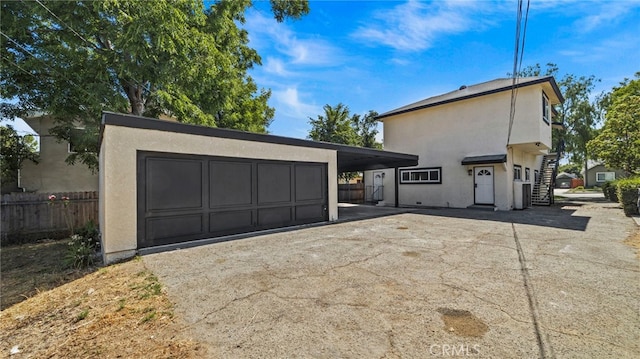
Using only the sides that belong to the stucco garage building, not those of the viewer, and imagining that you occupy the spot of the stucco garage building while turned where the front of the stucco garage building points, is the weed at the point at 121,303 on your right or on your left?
on your right

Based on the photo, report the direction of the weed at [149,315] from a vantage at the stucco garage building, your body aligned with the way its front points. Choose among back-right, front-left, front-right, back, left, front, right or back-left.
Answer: front-right

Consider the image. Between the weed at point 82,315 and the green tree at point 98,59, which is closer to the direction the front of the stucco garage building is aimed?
the weed

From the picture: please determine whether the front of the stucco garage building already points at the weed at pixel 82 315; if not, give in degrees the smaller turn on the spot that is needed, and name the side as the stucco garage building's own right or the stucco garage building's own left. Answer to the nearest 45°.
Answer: approximately 45° to the stucco garage building's own right

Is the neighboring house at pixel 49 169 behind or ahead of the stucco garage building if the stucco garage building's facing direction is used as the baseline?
behind

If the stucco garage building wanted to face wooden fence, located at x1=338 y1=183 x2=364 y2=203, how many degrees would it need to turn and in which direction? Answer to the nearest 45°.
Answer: approximately 90° to its left

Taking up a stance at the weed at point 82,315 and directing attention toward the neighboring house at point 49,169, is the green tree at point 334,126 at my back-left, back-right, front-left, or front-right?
front-right

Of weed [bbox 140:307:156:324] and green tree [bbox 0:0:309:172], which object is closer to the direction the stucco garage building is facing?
the weed
